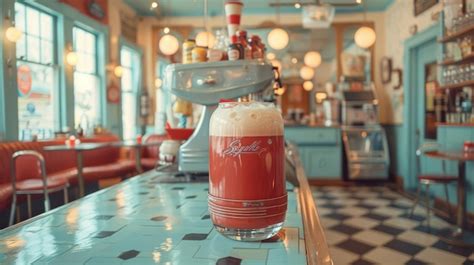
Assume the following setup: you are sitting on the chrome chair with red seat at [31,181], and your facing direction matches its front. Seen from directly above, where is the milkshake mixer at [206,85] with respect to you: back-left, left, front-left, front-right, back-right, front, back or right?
back-right

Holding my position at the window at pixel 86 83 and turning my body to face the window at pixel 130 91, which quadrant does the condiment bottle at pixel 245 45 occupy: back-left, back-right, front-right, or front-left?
back-right

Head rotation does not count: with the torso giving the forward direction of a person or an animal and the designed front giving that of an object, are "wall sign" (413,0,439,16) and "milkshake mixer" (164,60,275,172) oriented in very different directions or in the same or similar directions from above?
very different directions

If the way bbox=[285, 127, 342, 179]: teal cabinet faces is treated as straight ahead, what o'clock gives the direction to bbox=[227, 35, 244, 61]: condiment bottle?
The condiment bottle is roughly at 12 o'clock from the teal cabinet.

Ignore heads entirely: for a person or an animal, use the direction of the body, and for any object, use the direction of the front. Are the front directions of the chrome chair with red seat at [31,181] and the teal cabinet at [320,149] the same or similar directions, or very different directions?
very different directions

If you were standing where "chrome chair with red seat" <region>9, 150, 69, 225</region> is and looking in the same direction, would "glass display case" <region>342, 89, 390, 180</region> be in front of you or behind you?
in front

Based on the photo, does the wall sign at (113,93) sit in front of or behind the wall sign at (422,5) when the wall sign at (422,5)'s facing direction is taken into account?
in front

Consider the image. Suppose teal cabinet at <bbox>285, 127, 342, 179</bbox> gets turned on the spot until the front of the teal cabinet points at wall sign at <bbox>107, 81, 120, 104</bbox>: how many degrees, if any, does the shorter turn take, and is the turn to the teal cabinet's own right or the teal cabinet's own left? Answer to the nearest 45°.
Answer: approximately 90° to the teal cabinet's own right

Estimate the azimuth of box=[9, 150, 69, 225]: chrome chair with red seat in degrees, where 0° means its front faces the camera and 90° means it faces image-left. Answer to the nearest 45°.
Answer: approximately 225°
